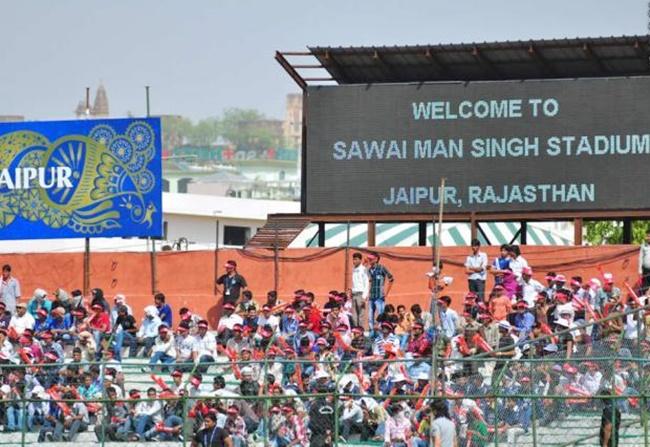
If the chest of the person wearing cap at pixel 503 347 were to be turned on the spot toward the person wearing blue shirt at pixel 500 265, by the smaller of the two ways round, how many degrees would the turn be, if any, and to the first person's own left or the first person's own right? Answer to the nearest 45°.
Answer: approximately 135° to the first person's own right

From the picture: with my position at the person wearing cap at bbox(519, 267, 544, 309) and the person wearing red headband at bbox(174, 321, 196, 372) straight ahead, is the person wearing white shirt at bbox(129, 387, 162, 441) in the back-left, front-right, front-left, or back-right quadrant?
front-left

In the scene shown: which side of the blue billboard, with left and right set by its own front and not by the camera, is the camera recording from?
front

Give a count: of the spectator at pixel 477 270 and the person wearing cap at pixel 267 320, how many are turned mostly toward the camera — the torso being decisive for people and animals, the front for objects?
2

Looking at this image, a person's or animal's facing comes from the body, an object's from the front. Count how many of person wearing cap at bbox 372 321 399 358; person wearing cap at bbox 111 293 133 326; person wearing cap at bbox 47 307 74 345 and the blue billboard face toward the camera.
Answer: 4

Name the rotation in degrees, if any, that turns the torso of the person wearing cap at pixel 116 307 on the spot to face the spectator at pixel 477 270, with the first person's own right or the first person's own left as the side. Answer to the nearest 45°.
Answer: approximately 90° to the first person's own left

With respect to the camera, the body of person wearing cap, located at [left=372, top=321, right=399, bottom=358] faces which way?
toward the camera

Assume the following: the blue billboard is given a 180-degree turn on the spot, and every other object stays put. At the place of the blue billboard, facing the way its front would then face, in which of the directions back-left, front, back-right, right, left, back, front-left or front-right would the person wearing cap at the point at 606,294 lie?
back-right

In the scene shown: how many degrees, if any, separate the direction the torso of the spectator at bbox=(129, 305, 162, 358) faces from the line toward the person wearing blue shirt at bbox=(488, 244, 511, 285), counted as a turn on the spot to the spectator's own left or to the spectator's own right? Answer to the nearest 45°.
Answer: approximately 135° to the spectator's own left
